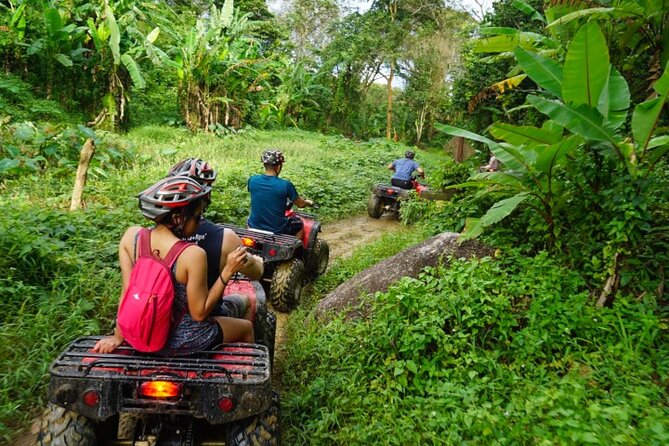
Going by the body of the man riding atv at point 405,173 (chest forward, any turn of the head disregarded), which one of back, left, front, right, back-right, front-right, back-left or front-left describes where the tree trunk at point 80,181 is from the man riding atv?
back-left

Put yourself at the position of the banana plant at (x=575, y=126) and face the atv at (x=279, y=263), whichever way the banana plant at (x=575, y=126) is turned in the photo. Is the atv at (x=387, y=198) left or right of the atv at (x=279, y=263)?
right

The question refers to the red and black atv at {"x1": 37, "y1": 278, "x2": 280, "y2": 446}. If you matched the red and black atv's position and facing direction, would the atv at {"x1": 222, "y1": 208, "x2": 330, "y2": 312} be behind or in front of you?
in front

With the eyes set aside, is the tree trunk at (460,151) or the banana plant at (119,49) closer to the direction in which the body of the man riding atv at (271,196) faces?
the tree trunk

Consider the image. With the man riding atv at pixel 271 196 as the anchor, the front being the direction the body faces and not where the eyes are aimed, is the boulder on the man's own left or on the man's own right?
on the man's own right

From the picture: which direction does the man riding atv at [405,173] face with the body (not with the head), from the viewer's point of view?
away from the camera

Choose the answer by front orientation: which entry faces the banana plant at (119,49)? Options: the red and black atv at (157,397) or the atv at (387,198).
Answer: the red and black atv

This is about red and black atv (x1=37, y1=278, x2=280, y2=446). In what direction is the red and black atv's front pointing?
away from the camera

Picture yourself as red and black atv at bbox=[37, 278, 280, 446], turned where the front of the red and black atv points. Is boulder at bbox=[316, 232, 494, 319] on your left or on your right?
on your right

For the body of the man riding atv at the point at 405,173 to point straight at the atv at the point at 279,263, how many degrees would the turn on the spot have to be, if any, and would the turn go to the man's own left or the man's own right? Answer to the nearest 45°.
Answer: approximately 180°

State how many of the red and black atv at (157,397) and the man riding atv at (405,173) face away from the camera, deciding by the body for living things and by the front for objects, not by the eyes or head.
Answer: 2

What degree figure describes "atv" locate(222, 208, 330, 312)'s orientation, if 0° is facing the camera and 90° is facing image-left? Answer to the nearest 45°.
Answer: approximately 225°

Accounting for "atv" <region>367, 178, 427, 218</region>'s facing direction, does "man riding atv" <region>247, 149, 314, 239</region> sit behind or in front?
behind

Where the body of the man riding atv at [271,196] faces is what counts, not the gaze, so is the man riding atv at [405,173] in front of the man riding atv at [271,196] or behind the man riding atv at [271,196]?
in front
